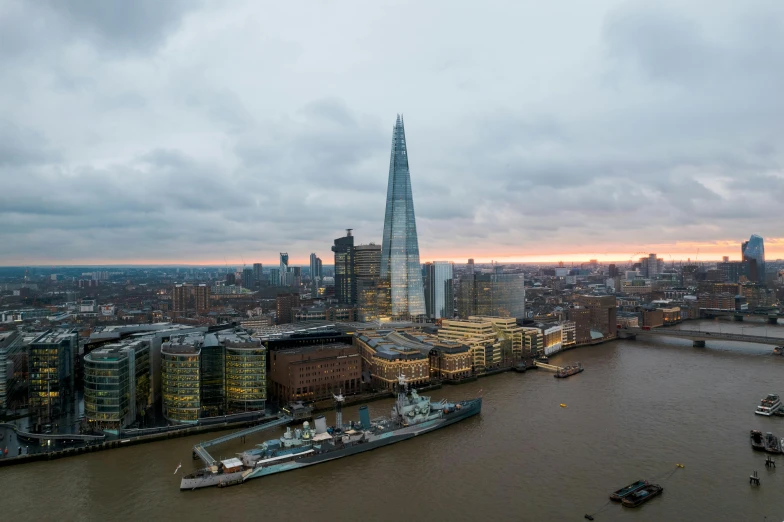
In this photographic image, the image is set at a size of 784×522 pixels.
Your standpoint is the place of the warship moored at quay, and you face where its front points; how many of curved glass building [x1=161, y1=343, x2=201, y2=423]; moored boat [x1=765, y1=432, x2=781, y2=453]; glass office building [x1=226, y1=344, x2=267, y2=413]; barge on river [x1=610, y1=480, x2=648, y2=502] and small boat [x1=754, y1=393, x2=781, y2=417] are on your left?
2

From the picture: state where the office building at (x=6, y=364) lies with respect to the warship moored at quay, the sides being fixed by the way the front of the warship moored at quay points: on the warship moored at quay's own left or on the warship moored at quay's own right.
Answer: on the warship moored at quay's own left

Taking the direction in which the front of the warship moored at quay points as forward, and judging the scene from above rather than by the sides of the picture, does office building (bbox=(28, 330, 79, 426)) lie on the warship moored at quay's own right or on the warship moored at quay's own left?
on the warship moored at quay's own left

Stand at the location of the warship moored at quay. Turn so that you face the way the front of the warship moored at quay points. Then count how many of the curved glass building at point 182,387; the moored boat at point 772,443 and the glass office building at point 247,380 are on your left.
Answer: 2

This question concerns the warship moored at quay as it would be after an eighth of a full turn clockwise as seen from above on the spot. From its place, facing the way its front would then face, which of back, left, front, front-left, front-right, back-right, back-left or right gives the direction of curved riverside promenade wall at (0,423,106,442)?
back

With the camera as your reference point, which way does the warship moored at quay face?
facing away from the viewer and to the right of the viewer

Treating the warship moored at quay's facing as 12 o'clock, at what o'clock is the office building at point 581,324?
The office building is roughly at 12 o'clock from the warship moored at quay.

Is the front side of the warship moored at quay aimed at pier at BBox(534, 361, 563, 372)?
yes

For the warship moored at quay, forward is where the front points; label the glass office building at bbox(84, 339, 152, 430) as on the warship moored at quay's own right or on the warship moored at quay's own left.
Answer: on the warship moored at quay's own left

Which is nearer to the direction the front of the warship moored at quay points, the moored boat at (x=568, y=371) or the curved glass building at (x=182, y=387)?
the moored boat

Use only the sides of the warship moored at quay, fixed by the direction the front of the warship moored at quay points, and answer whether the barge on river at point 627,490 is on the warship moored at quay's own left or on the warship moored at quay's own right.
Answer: on the warship moored at quay's own right

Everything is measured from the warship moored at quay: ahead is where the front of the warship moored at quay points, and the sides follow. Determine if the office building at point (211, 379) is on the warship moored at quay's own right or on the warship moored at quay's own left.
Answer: on the warship moored at quay's own left

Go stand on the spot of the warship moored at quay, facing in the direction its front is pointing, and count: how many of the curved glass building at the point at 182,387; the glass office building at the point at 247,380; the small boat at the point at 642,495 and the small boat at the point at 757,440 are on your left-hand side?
2

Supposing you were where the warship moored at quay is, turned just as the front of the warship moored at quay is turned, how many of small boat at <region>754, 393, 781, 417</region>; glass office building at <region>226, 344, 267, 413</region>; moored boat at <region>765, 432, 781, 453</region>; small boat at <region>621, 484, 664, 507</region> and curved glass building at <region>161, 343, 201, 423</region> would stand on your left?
2
